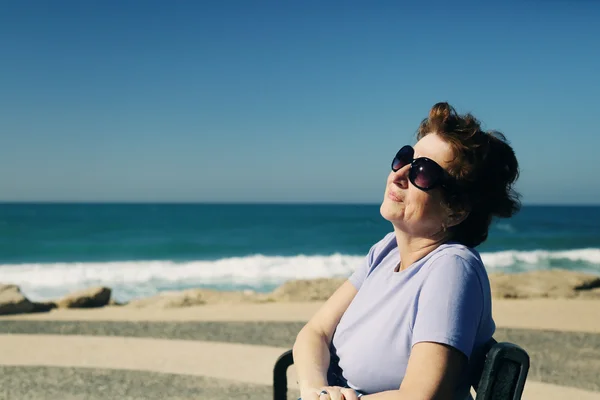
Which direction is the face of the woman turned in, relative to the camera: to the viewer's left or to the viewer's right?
to the viewer's left
